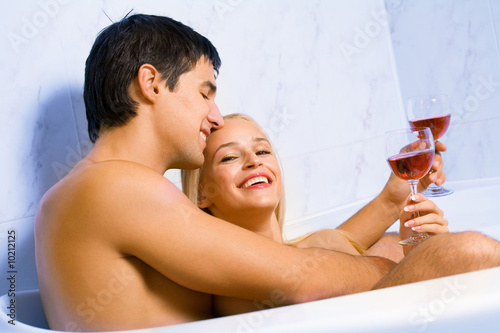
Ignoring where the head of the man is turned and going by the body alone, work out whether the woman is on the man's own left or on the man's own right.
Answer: on the man's own left

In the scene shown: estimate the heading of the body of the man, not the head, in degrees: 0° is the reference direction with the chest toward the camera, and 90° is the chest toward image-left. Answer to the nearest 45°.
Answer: approximately 270°

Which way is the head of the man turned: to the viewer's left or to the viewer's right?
to the viewer's right
